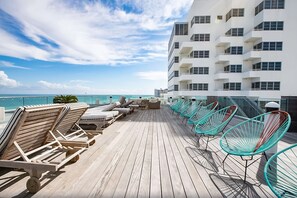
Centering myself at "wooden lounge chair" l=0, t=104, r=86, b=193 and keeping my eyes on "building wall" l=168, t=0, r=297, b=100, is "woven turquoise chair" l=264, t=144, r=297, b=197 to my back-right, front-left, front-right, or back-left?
front-right

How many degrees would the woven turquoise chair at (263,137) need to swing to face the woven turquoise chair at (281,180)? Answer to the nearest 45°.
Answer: approximately 45° to its left

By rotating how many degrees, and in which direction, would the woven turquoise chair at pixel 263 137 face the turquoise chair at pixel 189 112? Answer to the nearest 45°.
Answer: approximately 90° to its right

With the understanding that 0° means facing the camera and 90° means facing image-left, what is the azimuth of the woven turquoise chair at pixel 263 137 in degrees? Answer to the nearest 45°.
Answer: approximately 45°

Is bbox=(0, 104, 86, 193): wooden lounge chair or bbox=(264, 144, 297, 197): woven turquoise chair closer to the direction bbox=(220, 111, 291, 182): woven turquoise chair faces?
the wooden lounge chair

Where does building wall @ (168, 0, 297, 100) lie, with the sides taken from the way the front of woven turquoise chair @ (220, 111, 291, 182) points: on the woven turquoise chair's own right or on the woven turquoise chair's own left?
on the woven turquoise chair's own right

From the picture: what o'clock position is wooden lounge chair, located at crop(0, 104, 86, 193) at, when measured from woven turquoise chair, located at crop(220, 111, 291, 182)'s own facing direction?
The wooden lounge chair is roughly at 12 o'clock from the woven turquoise chair.

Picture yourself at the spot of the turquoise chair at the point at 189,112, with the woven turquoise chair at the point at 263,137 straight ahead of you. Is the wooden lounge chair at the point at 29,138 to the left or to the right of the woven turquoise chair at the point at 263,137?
right
